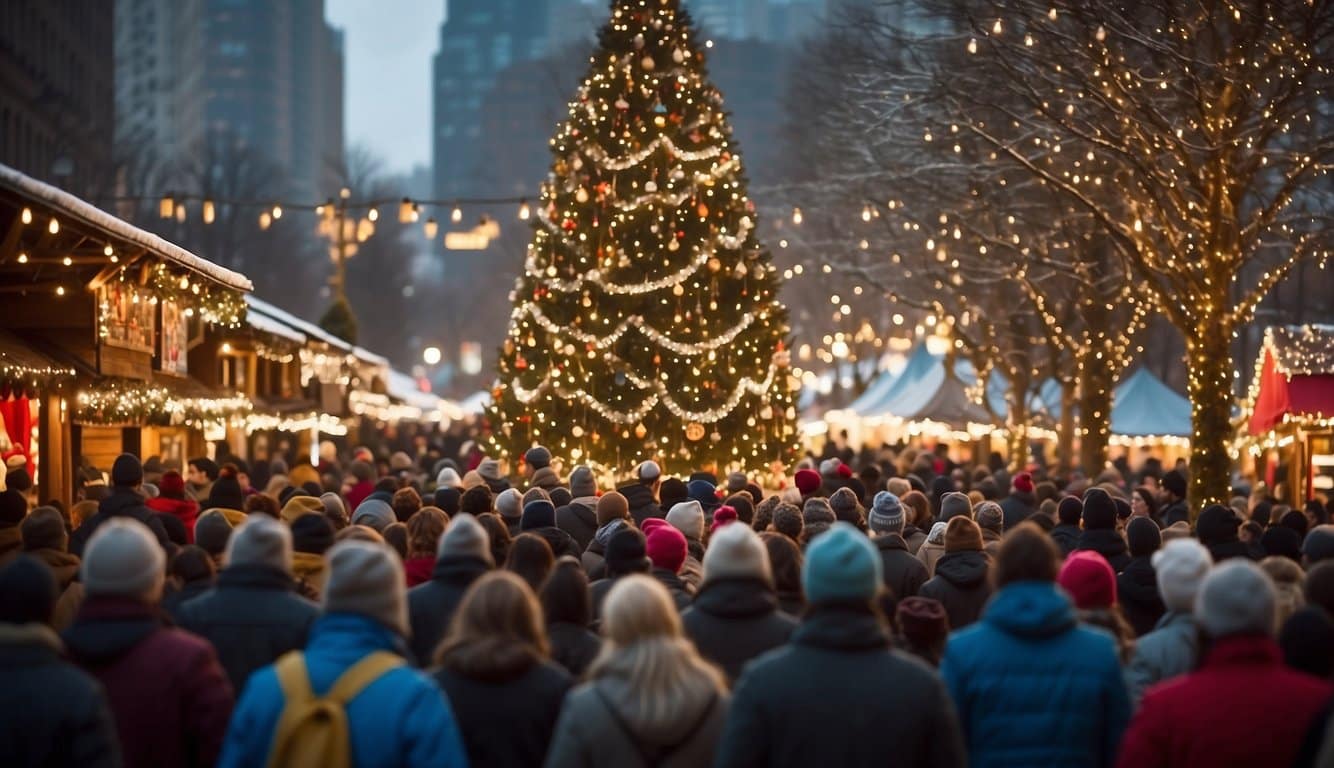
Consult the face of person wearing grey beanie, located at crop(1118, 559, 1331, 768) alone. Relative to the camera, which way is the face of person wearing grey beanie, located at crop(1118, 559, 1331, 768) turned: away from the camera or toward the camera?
away from the camera

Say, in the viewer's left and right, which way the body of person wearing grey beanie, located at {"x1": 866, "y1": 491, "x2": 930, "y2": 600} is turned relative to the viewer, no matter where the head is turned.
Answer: facing away from the viewer

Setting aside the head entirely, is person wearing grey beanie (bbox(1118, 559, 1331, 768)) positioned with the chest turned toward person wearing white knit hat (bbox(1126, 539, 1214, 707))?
yes

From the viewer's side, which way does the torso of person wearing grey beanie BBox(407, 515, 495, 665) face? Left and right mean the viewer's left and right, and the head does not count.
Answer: facing away from the viewer

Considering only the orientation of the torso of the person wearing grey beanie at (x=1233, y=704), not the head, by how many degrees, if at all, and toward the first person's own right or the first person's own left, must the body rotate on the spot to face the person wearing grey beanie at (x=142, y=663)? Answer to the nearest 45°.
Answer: approximately 90° to the first person's own left

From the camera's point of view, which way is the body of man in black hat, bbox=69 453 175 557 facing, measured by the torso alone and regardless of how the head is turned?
away from the camera

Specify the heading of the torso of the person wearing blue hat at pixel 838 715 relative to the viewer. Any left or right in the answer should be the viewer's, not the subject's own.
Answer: facing away from the viewer

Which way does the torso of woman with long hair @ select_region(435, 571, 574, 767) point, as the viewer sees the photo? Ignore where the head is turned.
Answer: away from the camera

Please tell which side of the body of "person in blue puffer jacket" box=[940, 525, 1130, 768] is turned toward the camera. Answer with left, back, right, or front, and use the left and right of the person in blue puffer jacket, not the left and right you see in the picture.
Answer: back

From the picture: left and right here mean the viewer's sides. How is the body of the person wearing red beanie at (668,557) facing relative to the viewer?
facing away from the viewer
